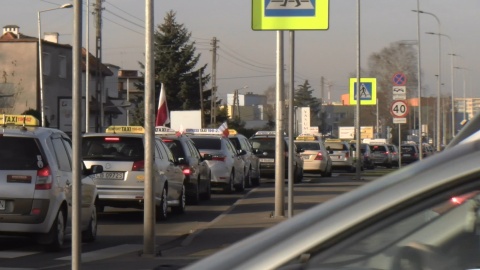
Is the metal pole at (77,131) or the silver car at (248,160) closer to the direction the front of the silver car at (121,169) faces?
the silver car

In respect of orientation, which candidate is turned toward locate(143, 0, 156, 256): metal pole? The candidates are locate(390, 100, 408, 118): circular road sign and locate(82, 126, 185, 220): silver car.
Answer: the circular road sign

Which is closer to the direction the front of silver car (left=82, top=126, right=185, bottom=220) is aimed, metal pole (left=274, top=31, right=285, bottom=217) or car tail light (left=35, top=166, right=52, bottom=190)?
the metal pole

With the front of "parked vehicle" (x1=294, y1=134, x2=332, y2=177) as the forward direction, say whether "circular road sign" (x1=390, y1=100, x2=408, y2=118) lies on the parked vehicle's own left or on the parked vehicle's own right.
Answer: on the parked vehicle's own right

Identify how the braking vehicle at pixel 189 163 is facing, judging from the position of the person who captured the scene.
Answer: facing away from the viewer and to the right of the viewer

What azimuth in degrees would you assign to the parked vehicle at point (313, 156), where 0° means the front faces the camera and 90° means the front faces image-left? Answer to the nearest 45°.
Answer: approximately 180°

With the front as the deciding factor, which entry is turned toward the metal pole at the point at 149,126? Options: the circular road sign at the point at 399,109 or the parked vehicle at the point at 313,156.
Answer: the circular road sign

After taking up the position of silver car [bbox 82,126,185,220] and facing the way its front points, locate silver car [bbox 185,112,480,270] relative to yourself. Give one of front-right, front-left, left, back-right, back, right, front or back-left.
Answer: back-right

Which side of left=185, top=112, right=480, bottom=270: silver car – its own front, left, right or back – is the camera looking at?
left
